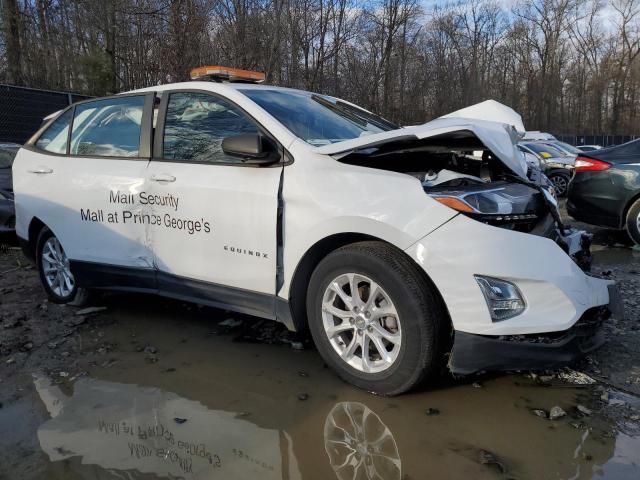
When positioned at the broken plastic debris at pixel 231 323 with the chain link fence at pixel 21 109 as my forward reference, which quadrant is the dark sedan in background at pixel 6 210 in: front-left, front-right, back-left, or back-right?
front-left

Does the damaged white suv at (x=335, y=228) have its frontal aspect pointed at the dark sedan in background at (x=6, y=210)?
no

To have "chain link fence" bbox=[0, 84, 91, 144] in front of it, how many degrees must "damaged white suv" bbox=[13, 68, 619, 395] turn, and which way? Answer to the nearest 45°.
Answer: approximately 180°

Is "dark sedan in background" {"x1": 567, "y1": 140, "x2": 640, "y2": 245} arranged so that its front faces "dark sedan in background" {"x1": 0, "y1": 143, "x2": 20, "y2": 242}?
no

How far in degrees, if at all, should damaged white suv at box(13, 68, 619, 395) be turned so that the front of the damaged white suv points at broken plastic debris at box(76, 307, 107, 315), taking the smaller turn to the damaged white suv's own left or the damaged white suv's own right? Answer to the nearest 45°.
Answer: approximately 180°

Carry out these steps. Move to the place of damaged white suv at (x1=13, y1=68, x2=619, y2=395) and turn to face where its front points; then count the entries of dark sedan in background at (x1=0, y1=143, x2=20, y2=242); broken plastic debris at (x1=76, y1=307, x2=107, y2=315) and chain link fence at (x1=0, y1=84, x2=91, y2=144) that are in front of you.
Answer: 0

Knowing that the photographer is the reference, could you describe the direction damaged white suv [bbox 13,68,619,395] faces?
facing the viewer and to the right of the viewer

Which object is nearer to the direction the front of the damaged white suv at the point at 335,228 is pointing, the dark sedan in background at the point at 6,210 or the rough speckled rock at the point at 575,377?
the rough speckled rock

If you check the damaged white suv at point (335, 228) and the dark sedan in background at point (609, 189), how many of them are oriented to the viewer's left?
0
